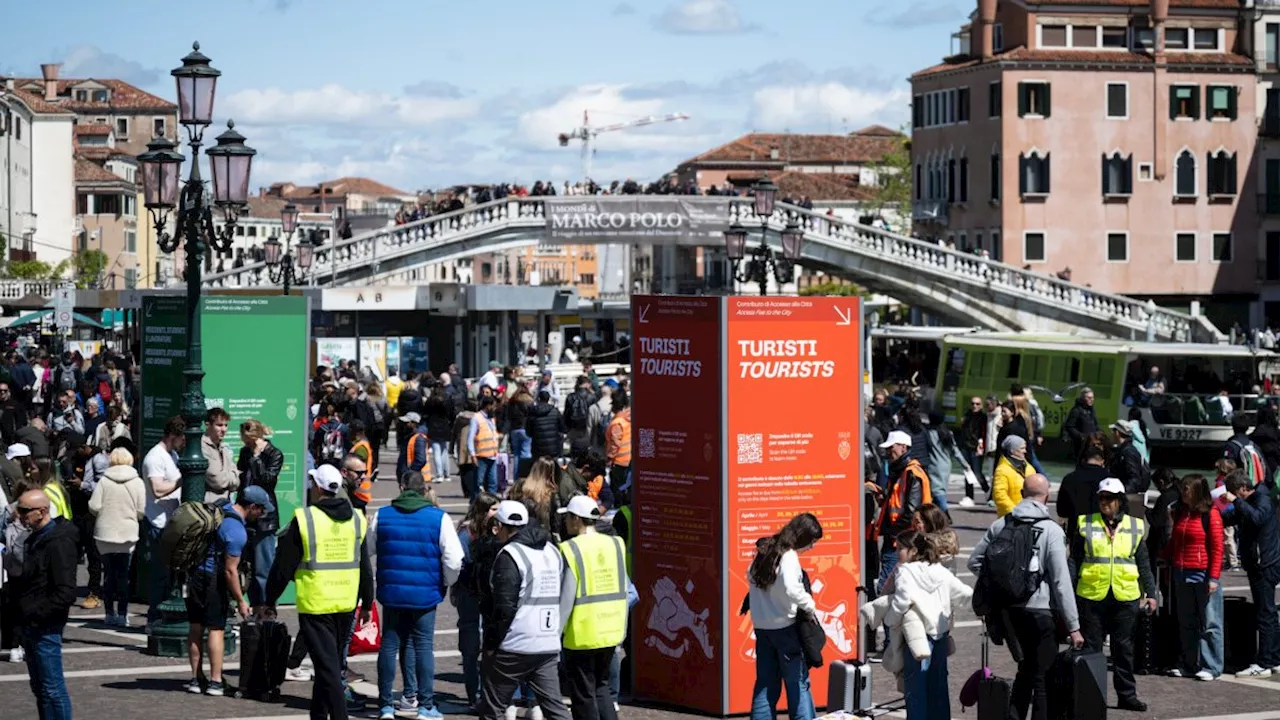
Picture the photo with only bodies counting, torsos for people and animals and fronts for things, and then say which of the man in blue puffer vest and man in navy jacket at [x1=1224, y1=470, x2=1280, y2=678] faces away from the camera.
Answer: the man in blue puffer vest

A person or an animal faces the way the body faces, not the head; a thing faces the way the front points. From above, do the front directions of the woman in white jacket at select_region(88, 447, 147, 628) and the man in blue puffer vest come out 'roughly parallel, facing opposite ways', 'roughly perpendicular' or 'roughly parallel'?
roughly parallel

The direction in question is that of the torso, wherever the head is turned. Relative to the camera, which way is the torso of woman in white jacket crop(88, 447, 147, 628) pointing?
away from the camera

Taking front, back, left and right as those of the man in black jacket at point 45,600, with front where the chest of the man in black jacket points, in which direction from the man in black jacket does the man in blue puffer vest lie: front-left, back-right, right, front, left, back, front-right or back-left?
back-left

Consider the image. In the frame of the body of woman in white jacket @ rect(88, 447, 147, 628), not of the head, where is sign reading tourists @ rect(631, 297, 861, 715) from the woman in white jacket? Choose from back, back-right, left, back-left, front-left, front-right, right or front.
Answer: back-right

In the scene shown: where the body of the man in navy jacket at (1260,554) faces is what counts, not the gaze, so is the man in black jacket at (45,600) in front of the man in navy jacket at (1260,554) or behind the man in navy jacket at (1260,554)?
in front

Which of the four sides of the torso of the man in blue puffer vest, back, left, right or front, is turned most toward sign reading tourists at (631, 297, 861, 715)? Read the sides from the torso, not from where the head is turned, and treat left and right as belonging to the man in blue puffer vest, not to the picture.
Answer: right

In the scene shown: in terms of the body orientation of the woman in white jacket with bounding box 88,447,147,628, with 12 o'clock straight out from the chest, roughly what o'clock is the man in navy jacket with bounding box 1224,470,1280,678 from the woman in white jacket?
The man in navy jacket is roughly at 4 o'clock from the woman in white jacket.

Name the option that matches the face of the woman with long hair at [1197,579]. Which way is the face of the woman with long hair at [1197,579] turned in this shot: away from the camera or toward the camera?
toward the camera

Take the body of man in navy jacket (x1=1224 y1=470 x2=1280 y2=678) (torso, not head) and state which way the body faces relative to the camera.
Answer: to the viewer's left

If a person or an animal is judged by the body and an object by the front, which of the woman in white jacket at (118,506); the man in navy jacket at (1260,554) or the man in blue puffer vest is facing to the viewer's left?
the man in navy jacket

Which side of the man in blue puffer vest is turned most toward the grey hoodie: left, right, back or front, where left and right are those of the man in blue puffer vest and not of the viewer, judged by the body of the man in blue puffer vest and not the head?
right

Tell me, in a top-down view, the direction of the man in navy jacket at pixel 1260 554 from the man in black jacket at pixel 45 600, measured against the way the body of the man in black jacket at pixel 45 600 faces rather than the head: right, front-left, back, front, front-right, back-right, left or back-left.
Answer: back-left

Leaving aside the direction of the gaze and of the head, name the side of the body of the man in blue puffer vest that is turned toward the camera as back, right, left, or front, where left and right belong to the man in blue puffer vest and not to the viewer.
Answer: back
